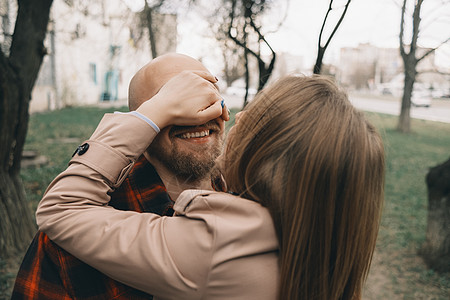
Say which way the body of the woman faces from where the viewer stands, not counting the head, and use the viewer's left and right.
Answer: facing away from the viewer and to the left of the viewer

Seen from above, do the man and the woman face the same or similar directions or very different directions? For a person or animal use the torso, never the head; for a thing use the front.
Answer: very different directions

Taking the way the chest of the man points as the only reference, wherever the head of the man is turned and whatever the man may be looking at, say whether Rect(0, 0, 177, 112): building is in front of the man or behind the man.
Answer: behind

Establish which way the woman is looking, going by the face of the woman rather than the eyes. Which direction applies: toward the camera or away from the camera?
away from the camera

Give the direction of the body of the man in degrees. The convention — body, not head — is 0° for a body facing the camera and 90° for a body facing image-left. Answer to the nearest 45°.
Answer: approximately 315°

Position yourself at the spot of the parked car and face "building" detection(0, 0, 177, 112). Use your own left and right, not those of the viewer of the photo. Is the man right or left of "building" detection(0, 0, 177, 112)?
left
